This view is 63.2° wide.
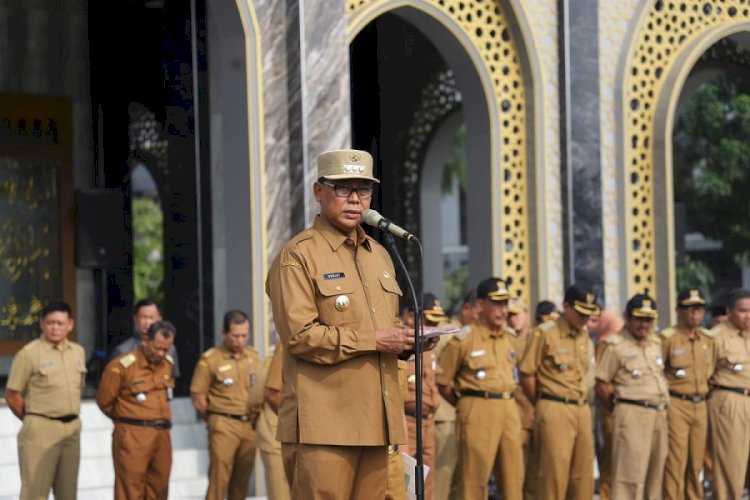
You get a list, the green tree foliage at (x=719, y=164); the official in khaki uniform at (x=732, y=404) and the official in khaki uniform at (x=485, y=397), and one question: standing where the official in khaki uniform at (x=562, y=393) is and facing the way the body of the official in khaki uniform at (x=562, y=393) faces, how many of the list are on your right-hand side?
1

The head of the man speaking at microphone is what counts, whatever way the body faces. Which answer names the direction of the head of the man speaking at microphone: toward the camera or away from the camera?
toward the camera

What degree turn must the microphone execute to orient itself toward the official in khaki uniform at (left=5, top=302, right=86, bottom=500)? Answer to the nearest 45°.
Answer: approximately 45° to its right

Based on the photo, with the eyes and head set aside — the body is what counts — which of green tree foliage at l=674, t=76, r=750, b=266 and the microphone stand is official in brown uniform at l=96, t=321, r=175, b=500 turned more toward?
the microphone stand

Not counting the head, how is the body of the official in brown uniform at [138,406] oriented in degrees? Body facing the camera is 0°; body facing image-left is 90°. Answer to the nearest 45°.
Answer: approximately 315°

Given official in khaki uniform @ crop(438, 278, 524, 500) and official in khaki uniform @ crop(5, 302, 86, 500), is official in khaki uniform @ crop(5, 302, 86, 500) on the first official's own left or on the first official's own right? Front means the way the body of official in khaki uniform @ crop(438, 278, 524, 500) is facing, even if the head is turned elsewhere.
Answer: on the first official's own right

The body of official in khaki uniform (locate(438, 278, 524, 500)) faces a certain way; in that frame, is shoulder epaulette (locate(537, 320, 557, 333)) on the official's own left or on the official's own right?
on the official's own left

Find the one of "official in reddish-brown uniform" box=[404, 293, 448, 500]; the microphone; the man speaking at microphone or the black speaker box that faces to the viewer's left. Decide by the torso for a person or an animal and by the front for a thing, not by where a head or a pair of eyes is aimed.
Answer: the microphone

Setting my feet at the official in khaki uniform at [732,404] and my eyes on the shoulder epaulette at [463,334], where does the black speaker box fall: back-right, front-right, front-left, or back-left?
front-right

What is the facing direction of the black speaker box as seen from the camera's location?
facing the viewer

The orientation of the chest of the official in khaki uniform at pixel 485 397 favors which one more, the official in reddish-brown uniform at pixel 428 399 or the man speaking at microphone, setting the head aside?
the man speaking at microphone

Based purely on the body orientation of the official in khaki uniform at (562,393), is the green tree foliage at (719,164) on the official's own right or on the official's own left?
on the official's own left

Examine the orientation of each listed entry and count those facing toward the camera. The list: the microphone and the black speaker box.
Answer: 1

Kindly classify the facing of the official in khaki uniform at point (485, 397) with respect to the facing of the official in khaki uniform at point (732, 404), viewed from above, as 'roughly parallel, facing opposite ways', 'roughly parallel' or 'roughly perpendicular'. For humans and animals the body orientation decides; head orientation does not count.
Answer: roughly parallel
